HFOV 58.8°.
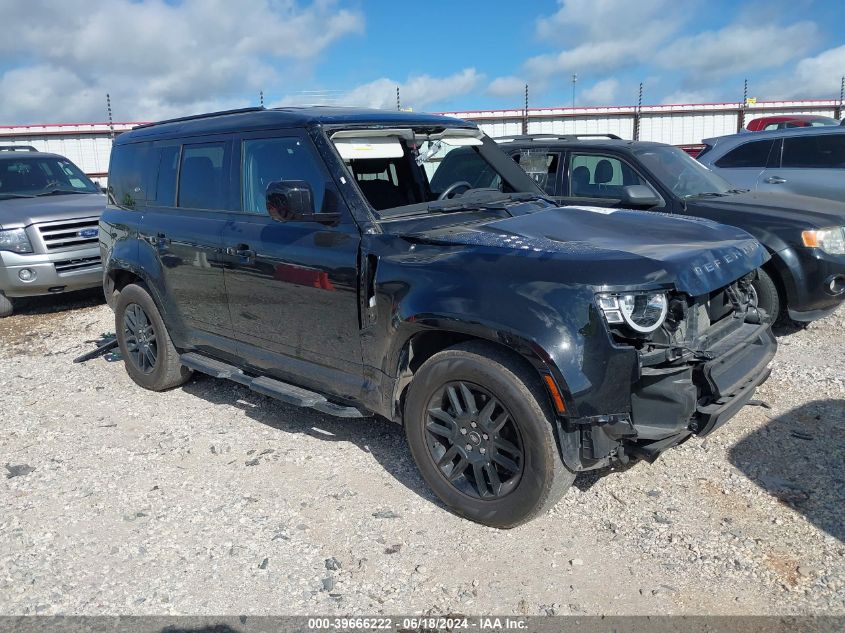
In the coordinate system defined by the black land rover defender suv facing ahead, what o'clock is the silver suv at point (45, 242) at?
The silver suv is roughly at 6 o'clock from the black land rover defender suv.

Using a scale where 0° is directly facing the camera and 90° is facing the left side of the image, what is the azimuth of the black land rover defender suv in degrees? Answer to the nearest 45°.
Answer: approximately 315°

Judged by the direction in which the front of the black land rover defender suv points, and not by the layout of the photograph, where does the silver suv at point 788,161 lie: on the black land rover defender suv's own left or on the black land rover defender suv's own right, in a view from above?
on the black land rover defender suv's own left

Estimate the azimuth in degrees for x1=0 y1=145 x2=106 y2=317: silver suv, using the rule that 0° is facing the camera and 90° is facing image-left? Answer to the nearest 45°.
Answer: approximately 315°
